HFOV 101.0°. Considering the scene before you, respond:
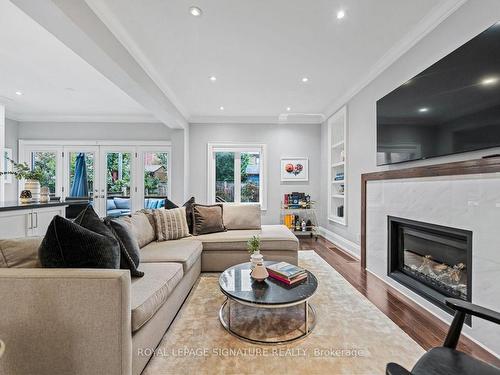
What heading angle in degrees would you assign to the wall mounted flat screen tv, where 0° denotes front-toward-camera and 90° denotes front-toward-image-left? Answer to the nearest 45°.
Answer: approximately 45°

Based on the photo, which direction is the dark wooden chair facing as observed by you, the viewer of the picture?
facing away from the viewer and to the left of the viewer

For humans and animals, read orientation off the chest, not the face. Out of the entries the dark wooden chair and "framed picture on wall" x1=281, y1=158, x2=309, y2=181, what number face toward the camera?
1

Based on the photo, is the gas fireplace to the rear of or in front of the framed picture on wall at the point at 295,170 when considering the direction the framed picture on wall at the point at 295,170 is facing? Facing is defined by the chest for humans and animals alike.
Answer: in front

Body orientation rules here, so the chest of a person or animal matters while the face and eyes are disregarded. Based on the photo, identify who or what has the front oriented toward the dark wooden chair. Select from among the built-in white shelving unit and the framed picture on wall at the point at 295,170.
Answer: the framed picture on wall

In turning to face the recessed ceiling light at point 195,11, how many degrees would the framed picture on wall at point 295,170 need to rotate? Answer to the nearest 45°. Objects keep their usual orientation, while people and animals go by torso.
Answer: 0° — it already faces it

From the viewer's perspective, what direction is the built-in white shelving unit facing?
to the viewer's left

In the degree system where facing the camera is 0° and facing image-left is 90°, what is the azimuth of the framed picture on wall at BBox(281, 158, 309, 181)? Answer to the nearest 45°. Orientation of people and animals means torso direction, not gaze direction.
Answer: approximately 0°

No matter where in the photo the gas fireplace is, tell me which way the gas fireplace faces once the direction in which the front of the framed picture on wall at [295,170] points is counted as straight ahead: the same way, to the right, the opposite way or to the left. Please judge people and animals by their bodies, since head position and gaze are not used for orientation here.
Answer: to the right

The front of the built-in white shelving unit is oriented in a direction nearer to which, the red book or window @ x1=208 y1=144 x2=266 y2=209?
the window

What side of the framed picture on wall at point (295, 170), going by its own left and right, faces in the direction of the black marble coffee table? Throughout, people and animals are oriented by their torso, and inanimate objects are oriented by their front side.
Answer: front

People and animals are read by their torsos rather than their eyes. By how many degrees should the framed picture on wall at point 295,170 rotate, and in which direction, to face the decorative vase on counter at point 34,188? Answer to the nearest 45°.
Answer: approximately 45° to its right

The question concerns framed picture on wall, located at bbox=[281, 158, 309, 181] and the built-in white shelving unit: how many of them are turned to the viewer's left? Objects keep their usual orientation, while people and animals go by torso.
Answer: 1

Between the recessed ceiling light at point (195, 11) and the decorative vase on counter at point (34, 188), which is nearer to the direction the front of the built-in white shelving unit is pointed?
the decorative vase on counter

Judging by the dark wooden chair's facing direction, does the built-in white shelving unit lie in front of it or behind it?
in front

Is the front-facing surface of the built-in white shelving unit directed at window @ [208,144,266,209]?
yes

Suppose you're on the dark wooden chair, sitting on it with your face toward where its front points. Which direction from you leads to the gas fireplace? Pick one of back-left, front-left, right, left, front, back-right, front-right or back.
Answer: front-right
